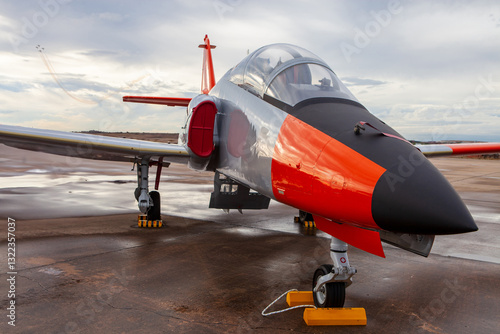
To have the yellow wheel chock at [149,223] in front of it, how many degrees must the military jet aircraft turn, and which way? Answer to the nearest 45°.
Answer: approximately 90° to its right

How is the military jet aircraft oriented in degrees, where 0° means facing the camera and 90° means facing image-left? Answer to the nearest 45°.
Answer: approximately 315°
